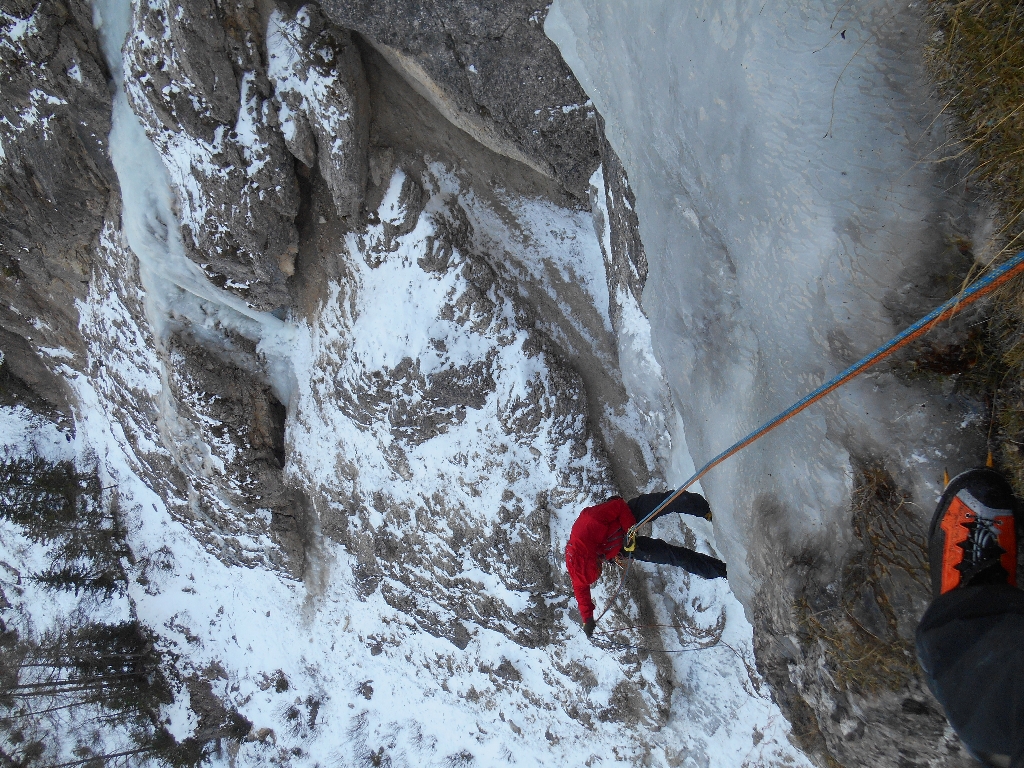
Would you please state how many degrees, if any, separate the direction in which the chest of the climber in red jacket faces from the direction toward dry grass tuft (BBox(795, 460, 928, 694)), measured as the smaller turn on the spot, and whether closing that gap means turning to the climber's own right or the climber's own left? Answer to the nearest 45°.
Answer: approximately 45° to the climber's own right
